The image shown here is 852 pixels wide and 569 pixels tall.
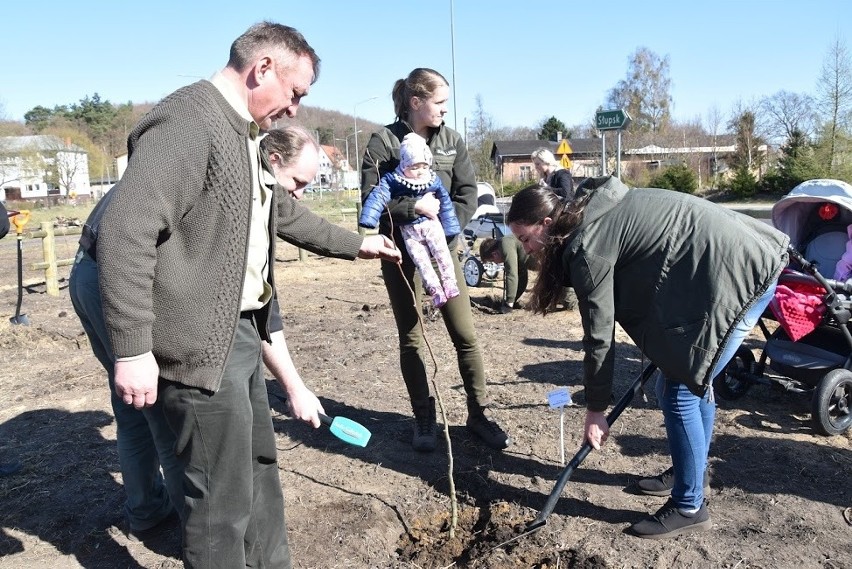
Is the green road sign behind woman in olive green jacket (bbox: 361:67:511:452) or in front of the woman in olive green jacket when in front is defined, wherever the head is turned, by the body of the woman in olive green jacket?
behind

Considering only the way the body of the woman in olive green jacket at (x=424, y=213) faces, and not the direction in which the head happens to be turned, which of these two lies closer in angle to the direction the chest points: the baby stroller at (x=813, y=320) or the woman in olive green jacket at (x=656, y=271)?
the woman in olive green jacket

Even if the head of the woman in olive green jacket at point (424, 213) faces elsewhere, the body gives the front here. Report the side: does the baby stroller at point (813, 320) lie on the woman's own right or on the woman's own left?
on the woman's own left

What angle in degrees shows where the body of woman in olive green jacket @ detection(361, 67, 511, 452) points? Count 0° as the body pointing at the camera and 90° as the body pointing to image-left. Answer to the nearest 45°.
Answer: approximately 0°

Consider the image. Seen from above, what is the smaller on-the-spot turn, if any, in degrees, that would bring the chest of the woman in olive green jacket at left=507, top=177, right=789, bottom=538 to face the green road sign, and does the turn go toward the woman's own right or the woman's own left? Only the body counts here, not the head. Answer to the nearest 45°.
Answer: approximately 90° to the woman's own right

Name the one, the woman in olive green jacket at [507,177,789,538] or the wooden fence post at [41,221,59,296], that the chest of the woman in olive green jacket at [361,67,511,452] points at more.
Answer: the woman in olive green jacket

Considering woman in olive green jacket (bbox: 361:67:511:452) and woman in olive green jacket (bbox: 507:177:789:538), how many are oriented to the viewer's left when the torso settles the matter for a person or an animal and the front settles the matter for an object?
1

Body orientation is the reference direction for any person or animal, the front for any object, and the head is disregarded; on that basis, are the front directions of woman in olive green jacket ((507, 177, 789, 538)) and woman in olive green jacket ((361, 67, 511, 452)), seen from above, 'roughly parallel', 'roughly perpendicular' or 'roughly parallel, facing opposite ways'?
roughly perpendicular

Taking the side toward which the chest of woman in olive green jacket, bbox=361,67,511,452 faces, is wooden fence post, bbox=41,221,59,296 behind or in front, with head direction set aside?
behind

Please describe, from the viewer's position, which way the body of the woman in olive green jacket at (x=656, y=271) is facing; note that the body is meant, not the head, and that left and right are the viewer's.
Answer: facing to the left of the viewer
